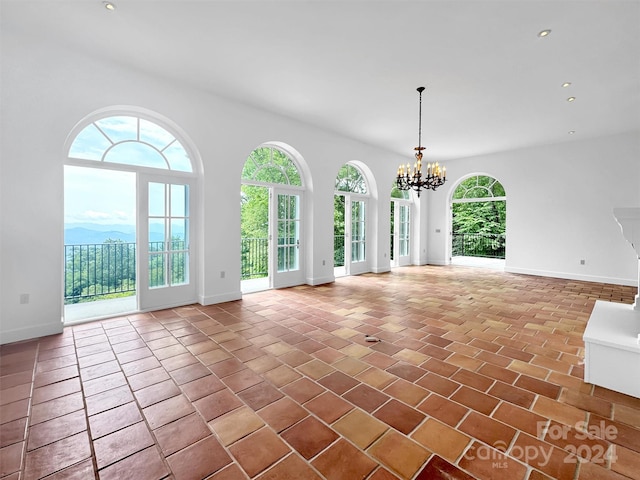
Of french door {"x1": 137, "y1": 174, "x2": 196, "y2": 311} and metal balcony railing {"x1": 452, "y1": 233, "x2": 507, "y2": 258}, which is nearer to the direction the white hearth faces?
the french door

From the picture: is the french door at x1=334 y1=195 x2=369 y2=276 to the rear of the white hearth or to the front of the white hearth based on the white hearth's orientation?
to the front

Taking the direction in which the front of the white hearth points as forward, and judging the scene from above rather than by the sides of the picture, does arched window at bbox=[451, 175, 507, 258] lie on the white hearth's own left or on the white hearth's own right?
on the white hearth's own right

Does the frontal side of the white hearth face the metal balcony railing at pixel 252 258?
yes

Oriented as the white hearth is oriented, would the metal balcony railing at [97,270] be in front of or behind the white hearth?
in front

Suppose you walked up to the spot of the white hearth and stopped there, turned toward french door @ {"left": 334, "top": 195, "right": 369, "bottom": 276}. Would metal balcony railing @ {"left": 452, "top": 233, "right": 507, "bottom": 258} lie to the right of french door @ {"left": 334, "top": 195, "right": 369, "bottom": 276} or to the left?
right

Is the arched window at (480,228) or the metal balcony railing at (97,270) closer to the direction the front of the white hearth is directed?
the metal balcony railing

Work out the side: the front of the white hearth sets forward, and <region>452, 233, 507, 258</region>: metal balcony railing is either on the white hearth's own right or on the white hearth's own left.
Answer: on the white hearth's own right

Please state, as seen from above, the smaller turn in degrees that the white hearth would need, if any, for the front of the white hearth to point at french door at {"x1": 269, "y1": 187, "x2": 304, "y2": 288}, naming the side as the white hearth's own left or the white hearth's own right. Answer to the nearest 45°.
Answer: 0° — it already faces it

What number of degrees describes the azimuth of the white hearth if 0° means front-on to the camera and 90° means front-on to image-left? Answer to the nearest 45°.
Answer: approximately 90°
